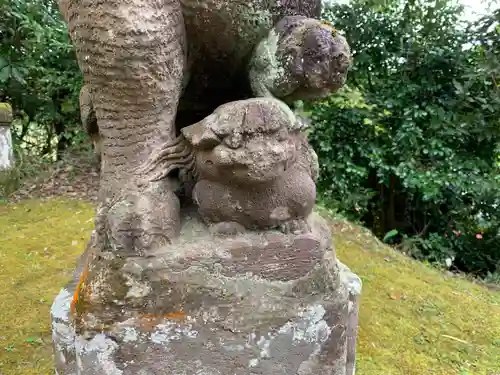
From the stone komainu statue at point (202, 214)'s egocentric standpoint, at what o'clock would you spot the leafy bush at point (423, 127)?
The leafy bush is roughly at 7 o'clock from the stone komainu statue.

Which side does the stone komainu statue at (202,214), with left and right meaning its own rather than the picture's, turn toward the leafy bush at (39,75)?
back

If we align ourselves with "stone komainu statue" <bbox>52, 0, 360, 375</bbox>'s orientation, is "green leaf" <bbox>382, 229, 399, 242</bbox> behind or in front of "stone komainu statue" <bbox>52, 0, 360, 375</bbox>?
behind

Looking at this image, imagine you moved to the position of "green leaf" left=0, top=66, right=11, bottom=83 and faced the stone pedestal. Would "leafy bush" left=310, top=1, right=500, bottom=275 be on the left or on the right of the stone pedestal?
left

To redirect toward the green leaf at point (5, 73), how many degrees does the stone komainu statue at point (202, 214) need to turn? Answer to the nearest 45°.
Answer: approximately 135° to its right

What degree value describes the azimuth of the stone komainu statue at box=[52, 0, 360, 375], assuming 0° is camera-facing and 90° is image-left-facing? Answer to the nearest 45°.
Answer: approximately 0°

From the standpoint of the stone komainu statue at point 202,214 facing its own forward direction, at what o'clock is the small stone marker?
The small stone marker is roughly at 5 o'clock from the stone komainu statue.
